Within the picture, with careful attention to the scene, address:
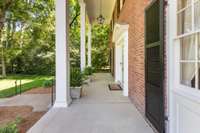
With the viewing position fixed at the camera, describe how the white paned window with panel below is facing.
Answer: facing the viewer and to the left of the viewer
